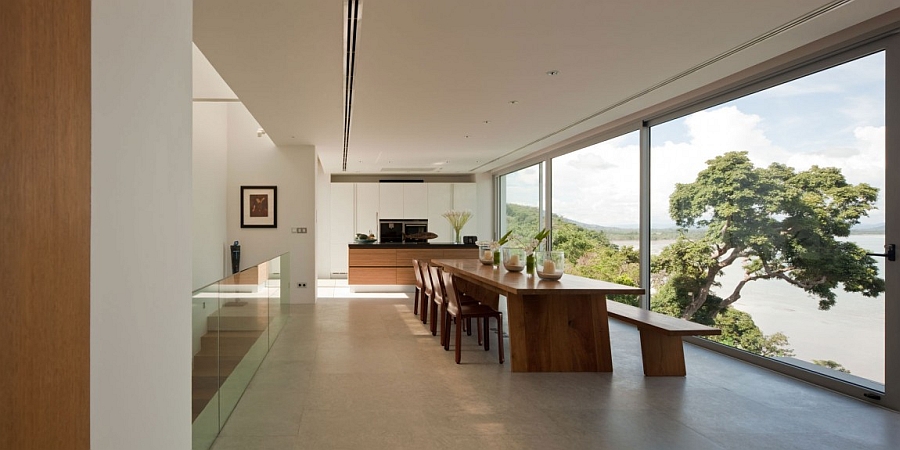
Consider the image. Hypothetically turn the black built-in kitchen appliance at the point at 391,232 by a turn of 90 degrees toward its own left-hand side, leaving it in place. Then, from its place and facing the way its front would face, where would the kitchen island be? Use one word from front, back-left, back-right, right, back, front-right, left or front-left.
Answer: right

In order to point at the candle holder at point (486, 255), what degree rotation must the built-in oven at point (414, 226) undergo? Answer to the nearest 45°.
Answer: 0° — it already faces it

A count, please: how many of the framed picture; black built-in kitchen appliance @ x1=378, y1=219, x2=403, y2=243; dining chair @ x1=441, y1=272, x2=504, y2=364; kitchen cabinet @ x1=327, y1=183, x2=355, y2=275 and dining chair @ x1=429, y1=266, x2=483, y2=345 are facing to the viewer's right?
2

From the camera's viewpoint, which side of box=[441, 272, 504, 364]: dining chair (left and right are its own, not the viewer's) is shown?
right

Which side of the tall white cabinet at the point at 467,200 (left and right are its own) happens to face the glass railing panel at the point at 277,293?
front

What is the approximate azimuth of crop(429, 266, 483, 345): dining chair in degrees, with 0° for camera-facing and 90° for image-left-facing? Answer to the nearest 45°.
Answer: approximately 270°

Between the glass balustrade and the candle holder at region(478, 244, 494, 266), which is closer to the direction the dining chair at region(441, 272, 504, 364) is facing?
the candle holder

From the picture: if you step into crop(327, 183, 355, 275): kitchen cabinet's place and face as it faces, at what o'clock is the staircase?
The staircase is roughly at 12 o'clock from the kitchen cabinet.

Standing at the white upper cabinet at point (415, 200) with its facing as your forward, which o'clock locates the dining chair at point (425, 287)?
The dining chair is roughly at 12 o'clock from the white upper cabinet.

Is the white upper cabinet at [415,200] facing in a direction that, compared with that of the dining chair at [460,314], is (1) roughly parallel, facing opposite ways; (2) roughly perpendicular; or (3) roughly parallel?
roughly perpendicular

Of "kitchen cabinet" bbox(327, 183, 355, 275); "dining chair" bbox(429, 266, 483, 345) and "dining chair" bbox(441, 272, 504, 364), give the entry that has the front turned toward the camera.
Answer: the kitchen cabinet

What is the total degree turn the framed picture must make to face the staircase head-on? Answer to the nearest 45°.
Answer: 0° — it already faces it

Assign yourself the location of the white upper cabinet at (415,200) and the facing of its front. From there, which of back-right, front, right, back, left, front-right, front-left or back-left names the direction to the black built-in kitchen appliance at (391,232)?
front-right

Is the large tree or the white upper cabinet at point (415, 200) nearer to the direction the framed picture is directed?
the large tree
